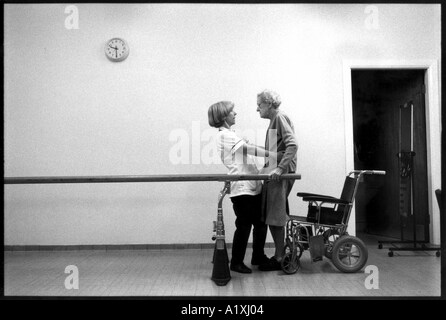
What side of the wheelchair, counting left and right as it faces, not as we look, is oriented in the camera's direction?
left

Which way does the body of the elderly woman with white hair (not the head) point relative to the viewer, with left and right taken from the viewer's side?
facing to the left of the viewer

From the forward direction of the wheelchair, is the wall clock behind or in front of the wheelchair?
in front

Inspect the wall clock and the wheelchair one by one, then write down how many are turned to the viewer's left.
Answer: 1

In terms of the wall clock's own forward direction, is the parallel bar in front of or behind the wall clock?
in front

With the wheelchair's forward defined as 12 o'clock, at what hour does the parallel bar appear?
The parallel bar is roughly at 11 o'clock from the wheelchair.

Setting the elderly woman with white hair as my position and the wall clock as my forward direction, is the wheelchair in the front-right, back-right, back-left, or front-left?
back-right

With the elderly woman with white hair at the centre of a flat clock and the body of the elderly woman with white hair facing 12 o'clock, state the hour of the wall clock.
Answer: The wall clock is roughly at 1 o'clock from the elderly woman with white hair.

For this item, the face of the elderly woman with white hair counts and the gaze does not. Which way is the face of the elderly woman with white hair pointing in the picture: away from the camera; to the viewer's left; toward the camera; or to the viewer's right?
to the viewer's left

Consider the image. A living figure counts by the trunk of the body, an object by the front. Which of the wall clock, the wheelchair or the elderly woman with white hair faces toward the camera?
the wall clock

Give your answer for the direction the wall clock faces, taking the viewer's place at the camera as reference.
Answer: facing the viewer
